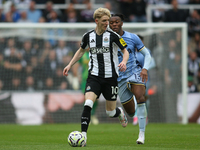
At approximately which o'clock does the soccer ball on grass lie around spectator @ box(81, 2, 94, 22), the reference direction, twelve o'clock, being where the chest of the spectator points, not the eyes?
The soccer ball on grass is roughly at 12 o'clock from the spectator.

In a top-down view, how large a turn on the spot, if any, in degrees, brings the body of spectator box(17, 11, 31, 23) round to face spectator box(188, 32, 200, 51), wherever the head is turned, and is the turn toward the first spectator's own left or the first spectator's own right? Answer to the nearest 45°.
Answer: approximately 90° to the first spectator's own left

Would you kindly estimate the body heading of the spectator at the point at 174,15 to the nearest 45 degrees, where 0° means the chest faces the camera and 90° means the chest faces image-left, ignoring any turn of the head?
approximately 0°

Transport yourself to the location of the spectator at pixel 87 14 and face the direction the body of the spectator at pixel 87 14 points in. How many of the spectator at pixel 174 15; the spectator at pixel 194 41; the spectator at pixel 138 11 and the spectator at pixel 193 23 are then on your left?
4

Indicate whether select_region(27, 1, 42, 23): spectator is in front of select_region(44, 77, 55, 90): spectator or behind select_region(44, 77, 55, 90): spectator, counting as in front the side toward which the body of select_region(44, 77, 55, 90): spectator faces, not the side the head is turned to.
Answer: behind

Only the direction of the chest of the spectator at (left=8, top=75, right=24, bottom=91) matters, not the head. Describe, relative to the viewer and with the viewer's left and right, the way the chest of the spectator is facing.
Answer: facing the viewer

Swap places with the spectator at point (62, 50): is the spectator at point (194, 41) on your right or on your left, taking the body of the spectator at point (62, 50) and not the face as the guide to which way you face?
on your left

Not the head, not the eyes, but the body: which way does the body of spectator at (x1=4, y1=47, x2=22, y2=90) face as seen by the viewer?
toward the camera

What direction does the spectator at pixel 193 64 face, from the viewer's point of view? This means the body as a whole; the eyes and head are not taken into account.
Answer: toward the camera

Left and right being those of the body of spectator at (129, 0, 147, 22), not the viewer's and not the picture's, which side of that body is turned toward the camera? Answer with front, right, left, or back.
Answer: front

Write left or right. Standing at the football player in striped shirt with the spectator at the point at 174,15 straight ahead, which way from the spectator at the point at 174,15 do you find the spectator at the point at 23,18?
left

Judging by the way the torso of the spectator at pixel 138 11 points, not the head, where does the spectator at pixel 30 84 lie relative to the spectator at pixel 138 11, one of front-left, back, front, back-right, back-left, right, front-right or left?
front-right

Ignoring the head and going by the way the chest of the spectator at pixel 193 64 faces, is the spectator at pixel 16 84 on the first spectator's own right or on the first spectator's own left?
on the first spectator's own right

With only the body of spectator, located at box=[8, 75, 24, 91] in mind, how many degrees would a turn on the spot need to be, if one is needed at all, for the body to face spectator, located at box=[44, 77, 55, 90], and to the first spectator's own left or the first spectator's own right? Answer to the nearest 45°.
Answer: approximately 90° to the first spectator's own left

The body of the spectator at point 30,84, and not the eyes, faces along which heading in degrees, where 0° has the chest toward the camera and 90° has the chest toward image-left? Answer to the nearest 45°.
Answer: approximately 0°

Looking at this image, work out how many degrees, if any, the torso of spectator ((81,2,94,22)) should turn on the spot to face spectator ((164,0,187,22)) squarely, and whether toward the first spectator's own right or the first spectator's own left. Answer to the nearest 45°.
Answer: approximately 90° to the first spectator's own left
